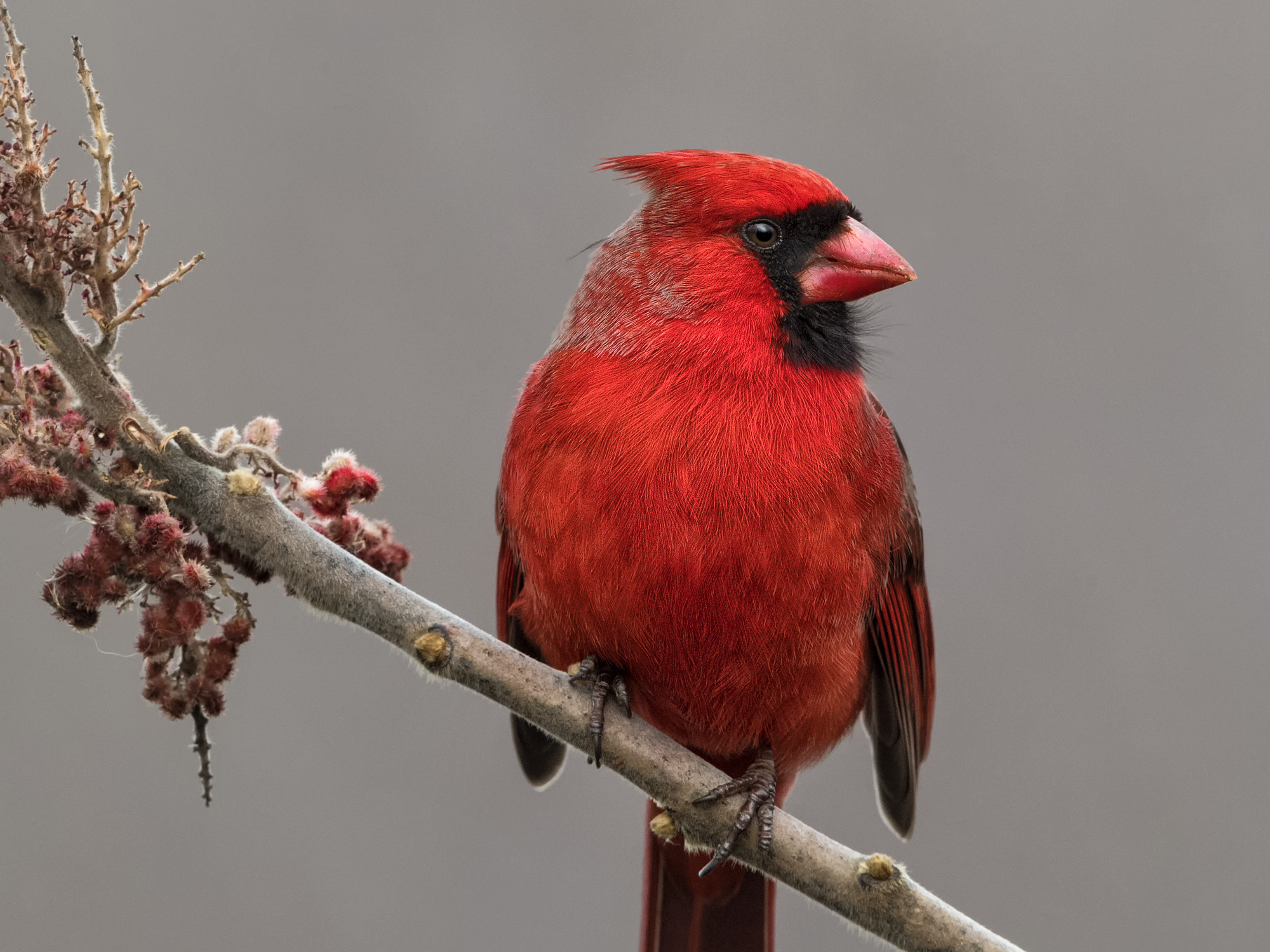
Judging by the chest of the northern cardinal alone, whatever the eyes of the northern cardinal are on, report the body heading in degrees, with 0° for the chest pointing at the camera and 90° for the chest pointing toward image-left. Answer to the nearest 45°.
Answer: approximately 0°
